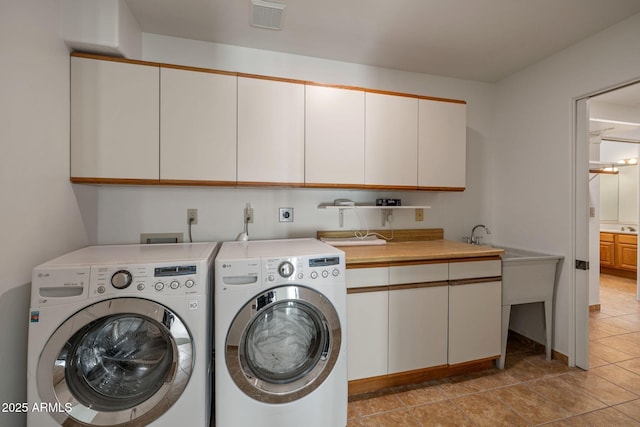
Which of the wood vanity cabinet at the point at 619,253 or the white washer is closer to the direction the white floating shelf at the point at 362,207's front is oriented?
the white washer

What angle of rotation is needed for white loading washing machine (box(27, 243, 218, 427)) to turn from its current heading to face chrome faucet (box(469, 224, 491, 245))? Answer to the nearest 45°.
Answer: approximately 90° to its left

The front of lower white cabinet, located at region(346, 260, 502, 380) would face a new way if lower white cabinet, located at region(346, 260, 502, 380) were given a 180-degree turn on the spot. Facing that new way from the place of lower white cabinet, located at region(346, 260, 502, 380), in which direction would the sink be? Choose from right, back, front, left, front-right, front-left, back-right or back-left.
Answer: right

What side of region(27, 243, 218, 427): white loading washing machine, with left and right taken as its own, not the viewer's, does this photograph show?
front

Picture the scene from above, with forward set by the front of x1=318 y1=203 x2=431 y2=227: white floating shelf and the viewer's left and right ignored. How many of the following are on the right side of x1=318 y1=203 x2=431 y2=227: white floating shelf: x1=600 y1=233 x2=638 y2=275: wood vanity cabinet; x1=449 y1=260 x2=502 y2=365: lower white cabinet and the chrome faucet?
0

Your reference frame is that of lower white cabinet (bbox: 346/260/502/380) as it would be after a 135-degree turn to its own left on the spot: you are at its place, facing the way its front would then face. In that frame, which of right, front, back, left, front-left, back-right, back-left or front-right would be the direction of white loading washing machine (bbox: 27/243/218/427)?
back-left

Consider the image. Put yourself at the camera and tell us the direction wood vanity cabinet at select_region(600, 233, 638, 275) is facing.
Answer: facing the viewer and to the left of the viewer

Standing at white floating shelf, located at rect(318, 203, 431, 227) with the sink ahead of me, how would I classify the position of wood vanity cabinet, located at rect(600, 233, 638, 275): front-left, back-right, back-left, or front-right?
front-left

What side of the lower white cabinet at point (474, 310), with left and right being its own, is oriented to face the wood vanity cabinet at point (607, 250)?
left

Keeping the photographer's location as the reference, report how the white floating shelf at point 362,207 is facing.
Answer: facing the viewer

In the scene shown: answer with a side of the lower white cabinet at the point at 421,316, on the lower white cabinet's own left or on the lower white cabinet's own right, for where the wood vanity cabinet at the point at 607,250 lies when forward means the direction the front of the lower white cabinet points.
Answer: on the lower white cabinet's own left

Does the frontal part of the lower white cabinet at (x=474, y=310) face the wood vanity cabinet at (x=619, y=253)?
no

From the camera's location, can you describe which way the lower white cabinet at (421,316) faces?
facing the viewer and to the right of the viewer

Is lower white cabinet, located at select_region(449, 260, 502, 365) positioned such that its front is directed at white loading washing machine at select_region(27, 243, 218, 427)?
no

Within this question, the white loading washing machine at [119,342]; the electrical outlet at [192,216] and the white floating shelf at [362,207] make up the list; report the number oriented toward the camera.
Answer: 3

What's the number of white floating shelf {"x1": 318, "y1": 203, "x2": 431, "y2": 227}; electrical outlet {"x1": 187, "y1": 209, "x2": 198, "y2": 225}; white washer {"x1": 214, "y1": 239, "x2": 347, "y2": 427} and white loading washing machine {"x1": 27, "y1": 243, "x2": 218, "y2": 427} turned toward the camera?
4

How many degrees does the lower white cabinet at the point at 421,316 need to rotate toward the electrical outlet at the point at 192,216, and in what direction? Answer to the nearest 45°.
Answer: approximately 135° to its right

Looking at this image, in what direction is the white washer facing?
toward the camera

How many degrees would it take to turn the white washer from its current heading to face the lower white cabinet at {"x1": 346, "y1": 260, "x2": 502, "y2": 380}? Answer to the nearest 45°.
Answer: approximately 90° to its left

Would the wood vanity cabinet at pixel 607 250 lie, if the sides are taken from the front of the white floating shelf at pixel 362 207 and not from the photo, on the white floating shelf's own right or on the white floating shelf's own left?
on the white floating shelf's own left

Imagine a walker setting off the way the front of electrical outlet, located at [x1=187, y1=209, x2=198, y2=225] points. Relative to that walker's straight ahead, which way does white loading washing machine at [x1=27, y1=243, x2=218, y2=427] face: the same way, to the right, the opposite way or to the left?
the same way
